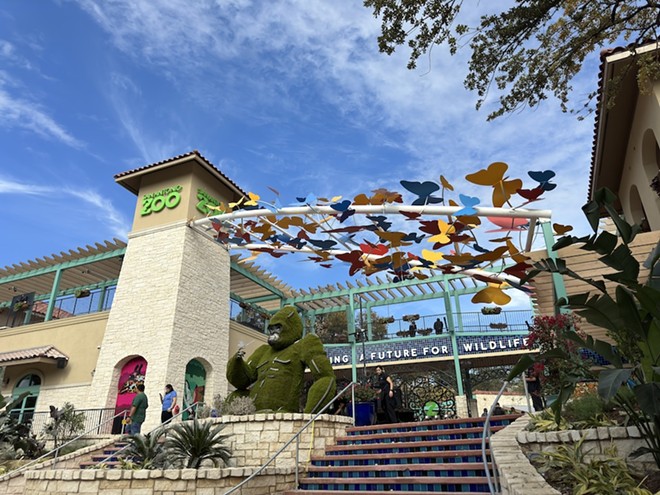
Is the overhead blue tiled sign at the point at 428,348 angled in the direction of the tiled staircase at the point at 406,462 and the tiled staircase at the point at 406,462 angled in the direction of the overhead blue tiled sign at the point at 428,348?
no

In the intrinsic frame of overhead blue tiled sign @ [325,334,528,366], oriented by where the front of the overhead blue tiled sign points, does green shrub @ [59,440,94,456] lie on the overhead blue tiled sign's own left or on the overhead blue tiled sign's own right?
on the overhead blue tiled sign's own right

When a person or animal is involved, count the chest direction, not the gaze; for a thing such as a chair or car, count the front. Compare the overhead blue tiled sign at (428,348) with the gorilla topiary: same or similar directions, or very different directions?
same or similar directions

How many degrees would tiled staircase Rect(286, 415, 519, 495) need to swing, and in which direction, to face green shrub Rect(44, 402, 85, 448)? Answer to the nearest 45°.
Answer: approximately 135° to its right

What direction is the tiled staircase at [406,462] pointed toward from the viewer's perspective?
toward the camera

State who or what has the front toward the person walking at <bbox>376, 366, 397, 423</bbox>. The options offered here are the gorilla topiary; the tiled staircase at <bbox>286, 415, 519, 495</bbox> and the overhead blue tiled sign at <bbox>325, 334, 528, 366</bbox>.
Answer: the overhead blue tiled sign

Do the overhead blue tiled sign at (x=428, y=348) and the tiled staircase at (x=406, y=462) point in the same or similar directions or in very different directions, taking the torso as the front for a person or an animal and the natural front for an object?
same or similar directions

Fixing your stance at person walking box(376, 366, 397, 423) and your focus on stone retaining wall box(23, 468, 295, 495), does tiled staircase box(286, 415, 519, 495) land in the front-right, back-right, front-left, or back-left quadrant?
front-left

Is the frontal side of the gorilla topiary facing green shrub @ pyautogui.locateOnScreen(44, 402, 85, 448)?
no

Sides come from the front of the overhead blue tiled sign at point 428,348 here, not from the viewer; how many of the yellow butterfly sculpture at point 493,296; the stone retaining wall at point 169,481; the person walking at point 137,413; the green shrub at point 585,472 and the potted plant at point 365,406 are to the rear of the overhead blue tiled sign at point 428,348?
0

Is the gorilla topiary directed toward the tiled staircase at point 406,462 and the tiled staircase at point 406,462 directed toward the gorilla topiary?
no

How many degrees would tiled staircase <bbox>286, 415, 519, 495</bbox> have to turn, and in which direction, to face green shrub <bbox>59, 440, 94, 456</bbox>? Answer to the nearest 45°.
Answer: approximately 135° to its right

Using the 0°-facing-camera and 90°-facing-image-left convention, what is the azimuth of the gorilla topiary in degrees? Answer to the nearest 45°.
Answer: approximately 45°

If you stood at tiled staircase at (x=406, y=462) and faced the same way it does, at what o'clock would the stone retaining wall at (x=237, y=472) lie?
The stone retaining wall is roughly at 3 o'clock from the tiled staircase.

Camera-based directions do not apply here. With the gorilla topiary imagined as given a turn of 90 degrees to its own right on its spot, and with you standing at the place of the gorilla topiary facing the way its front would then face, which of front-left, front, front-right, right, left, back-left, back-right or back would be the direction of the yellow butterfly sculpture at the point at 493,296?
back

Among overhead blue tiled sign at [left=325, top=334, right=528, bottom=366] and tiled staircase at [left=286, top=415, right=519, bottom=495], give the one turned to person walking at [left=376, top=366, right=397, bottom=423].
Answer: the overhead blue tiled sign

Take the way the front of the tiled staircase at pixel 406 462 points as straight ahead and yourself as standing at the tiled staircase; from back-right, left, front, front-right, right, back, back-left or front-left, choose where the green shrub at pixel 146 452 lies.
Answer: right

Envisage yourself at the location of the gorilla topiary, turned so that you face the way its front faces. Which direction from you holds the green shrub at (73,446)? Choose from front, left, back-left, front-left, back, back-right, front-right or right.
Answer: right

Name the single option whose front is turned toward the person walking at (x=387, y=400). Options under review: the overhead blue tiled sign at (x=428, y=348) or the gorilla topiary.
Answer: the overhead blue tiled sign

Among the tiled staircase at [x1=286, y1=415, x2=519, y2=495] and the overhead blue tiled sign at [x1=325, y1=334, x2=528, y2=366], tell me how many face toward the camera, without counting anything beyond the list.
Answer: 2

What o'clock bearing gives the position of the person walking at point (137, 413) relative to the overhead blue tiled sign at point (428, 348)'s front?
The person walking is roughly at 1 o'clock from the overhead blue tiled sign.

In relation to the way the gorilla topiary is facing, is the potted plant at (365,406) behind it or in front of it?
behind

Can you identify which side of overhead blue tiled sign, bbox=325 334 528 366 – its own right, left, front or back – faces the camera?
front

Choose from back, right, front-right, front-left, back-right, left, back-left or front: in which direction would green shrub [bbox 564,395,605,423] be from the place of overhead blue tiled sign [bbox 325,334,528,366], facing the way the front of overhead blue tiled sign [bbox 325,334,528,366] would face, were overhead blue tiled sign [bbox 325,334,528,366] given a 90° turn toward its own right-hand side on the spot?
left
